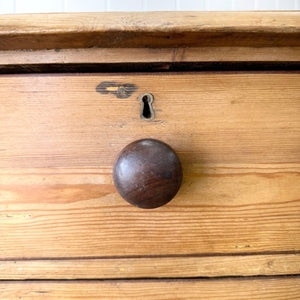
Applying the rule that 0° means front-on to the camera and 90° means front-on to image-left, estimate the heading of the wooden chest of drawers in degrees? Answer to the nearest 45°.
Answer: approximately 0°
